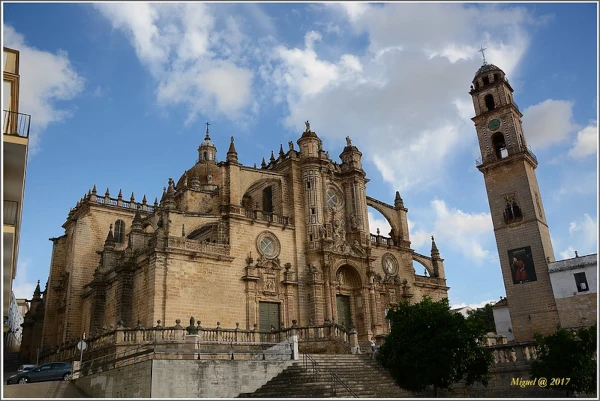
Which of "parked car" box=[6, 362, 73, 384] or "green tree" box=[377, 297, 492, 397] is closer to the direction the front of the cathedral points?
the green tree

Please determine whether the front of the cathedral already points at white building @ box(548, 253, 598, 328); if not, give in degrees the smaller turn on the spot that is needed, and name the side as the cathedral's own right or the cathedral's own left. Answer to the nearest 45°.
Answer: approximately 45° to the cathedral's own left

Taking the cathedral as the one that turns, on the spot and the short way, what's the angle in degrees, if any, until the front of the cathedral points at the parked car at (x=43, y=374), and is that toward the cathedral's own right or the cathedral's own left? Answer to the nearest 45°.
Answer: approximately 90° to the cathedral's own right

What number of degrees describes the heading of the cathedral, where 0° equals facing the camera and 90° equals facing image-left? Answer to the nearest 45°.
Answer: approximately 315°

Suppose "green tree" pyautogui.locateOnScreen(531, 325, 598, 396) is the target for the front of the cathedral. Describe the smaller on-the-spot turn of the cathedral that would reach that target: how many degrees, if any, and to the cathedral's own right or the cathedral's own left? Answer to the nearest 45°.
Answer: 0° — it already faces it

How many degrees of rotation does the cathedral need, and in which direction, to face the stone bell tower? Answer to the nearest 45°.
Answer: approximately 45° to its left

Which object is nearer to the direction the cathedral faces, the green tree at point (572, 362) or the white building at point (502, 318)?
the green tree
